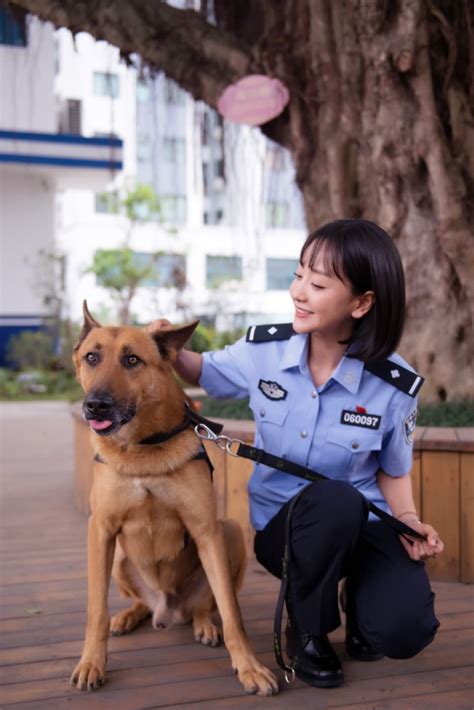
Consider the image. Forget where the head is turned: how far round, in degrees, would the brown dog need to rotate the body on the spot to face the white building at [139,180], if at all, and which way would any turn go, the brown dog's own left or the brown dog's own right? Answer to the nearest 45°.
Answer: approximately 180°

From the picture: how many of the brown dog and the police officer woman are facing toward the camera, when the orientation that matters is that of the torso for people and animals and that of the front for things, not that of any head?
2

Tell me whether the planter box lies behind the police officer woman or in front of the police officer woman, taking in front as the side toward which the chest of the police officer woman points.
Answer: behind

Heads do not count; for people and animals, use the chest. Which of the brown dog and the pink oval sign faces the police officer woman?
the pink oval sign

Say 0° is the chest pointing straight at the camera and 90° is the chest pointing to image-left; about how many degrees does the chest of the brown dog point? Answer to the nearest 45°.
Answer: approximately 0°

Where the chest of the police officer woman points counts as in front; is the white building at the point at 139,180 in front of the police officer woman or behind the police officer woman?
behind

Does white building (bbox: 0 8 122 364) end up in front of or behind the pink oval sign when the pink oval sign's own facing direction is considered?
behind

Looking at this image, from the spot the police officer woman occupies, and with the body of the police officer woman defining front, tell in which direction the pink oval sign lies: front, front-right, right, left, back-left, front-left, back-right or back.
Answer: back

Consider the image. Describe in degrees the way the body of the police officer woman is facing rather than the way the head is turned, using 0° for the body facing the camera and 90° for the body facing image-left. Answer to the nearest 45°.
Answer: approximately 0°

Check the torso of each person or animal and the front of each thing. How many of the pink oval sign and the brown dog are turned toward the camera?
2
